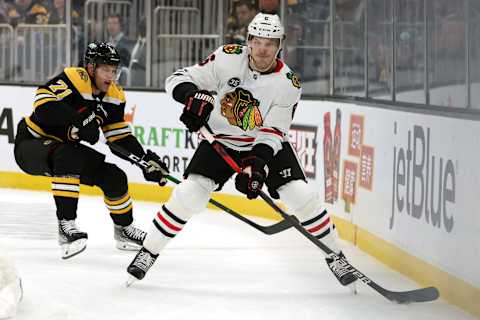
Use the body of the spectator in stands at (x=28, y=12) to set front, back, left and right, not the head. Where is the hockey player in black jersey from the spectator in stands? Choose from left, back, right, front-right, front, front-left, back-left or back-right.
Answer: front

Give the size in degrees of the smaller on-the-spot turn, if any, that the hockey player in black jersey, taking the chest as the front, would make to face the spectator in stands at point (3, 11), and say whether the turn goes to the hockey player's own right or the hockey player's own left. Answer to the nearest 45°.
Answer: approximately 135° to the hockey player's own left

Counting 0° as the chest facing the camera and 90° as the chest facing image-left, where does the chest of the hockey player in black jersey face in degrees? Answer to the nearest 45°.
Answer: approximately 315°

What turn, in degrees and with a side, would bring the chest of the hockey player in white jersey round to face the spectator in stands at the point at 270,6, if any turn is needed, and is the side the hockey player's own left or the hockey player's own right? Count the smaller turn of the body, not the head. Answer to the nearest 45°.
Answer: approximately 180°

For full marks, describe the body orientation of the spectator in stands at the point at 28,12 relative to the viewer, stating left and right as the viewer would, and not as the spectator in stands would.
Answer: facing the viewer

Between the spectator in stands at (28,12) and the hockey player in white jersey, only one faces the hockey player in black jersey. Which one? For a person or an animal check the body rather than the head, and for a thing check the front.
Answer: the spectator in stands

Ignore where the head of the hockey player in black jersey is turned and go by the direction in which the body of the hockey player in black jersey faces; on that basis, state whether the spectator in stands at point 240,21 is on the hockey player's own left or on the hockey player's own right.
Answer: on the hockey player's own left

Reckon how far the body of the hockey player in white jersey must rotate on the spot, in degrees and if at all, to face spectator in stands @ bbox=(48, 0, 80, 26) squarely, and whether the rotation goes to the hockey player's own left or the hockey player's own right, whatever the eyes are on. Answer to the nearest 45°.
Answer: approximately 180°

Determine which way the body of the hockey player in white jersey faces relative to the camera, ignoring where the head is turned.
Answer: toward the camera

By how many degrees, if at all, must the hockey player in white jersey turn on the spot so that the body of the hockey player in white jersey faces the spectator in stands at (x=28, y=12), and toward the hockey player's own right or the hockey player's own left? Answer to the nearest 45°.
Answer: approximately 180°
